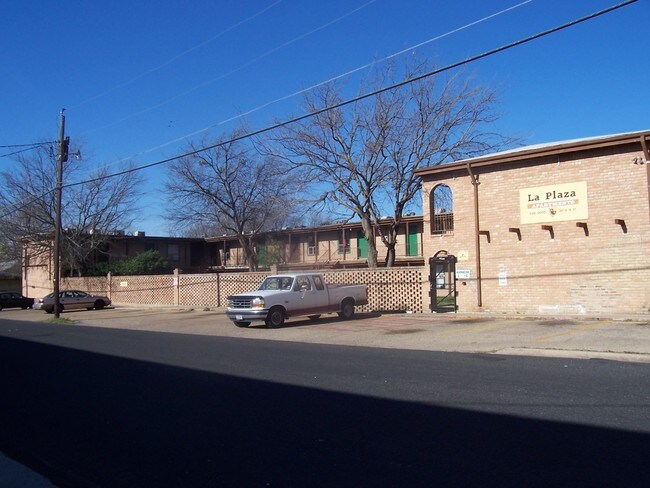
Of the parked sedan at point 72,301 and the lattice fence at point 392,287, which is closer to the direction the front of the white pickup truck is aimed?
the parked sedan

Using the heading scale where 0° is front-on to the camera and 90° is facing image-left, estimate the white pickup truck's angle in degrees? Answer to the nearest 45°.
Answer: approximately 45°

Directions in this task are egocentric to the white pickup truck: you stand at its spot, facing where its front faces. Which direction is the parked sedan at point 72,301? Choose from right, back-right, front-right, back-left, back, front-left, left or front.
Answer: right
